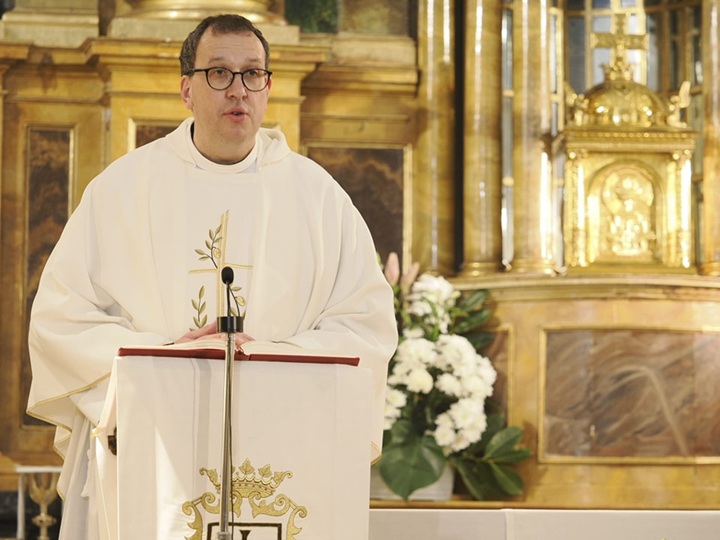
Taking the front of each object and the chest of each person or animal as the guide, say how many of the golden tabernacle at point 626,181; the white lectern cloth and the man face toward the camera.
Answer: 3

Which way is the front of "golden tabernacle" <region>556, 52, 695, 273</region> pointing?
toward the camera

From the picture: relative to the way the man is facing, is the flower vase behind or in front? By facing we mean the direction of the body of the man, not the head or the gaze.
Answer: behind

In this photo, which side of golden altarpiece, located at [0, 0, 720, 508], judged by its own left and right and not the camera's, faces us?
front

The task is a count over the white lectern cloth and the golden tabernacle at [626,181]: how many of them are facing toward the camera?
2

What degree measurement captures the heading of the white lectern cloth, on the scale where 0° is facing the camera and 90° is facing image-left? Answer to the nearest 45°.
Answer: approximately 0°

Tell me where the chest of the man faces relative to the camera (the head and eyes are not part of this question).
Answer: toward the camera

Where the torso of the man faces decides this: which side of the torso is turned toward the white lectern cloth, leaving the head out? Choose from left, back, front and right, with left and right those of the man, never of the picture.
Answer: front

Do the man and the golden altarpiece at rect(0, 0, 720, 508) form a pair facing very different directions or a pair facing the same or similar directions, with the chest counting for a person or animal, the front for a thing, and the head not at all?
same or similar directions

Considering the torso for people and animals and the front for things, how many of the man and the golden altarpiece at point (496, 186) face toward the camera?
2
